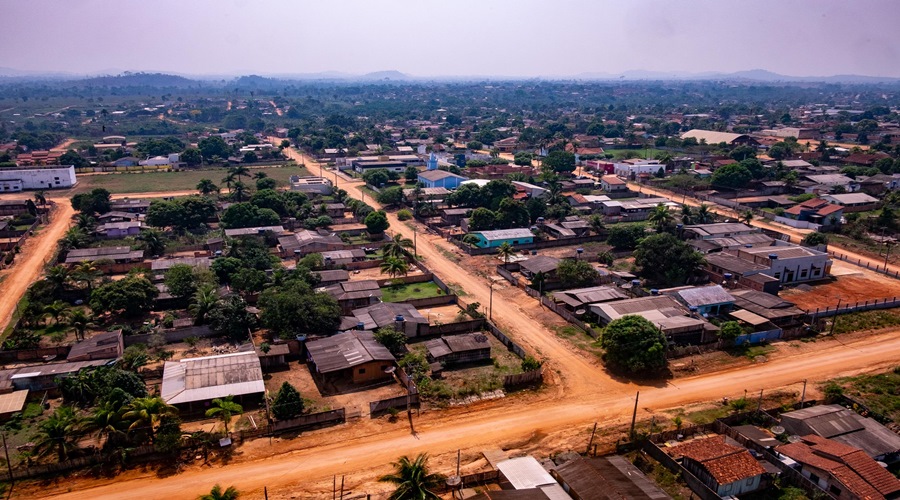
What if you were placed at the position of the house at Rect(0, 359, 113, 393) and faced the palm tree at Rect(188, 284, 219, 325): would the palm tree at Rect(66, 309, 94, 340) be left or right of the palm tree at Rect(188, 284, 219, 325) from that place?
left

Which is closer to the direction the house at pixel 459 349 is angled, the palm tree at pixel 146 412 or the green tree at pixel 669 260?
the palm tree

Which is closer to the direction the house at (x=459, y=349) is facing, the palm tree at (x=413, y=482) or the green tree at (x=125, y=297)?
the palm tree

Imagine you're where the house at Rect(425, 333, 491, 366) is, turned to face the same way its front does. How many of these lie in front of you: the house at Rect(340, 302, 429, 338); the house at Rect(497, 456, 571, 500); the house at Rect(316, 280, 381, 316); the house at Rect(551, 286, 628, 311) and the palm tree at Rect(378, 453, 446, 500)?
2

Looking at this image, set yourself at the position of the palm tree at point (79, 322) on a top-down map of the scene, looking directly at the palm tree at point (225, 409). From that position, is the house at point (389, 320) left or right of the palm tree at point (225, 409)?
left

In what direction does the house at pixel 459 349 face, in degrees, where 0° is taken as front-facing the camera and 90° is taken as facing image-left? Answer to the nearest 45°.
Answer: approximately 0°

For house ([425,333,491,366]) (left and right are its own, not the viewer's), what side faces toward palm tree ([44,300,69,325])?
right

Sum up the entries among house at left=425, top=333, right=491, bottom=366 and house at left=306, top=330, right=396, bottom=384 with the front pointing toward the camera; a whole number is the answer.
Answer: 2

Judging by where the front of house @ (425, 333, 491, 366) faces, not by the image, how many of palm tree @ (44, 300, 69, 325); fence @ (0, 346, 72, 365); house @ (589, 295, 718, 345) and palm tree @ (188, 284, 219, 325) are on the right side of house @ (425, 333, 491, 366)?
3

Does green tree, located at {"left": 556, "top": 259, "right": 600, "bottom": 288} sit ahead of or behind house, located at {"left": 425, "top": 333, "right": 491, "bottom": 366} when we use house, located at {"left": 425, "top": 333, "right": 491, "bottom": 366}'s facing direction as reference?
behind

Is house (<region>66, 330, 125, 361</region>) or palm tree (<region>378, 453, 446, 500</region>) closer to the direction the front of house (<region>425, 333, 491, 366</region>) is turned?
the palm tree

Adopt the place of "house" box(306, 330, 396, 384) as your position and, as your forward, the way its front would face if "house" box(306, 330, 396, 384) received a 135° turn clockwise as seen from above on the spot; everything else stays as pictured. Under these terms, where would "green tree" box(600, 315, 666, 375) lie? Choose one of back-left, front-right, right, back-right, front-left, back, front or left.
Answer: back-right
